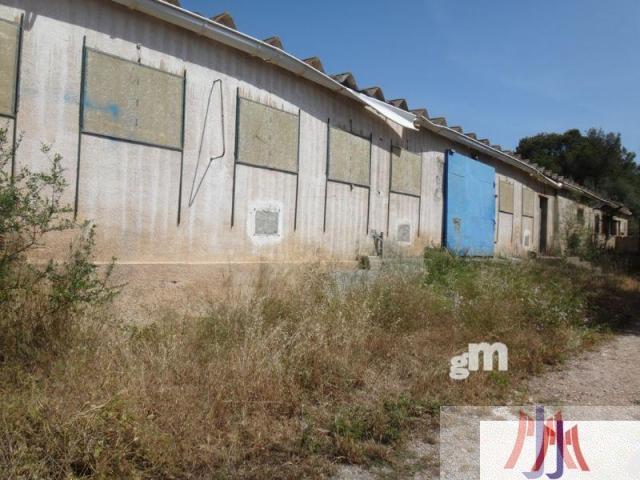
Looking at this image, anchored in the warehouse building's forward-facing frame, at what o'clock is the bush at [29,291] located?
The bush is roughly at 2 o'clock from the warehouse building.

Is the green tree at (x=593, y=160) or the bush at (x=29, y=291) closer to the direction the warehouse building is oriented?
the bush

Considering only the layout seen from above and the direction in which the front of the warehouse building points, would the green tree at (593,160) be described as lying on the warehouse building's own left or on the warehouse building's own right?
on the warehouse building's own left

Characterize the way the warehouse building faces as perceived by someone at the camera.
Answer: facing the viewer and to the right of the viewer
